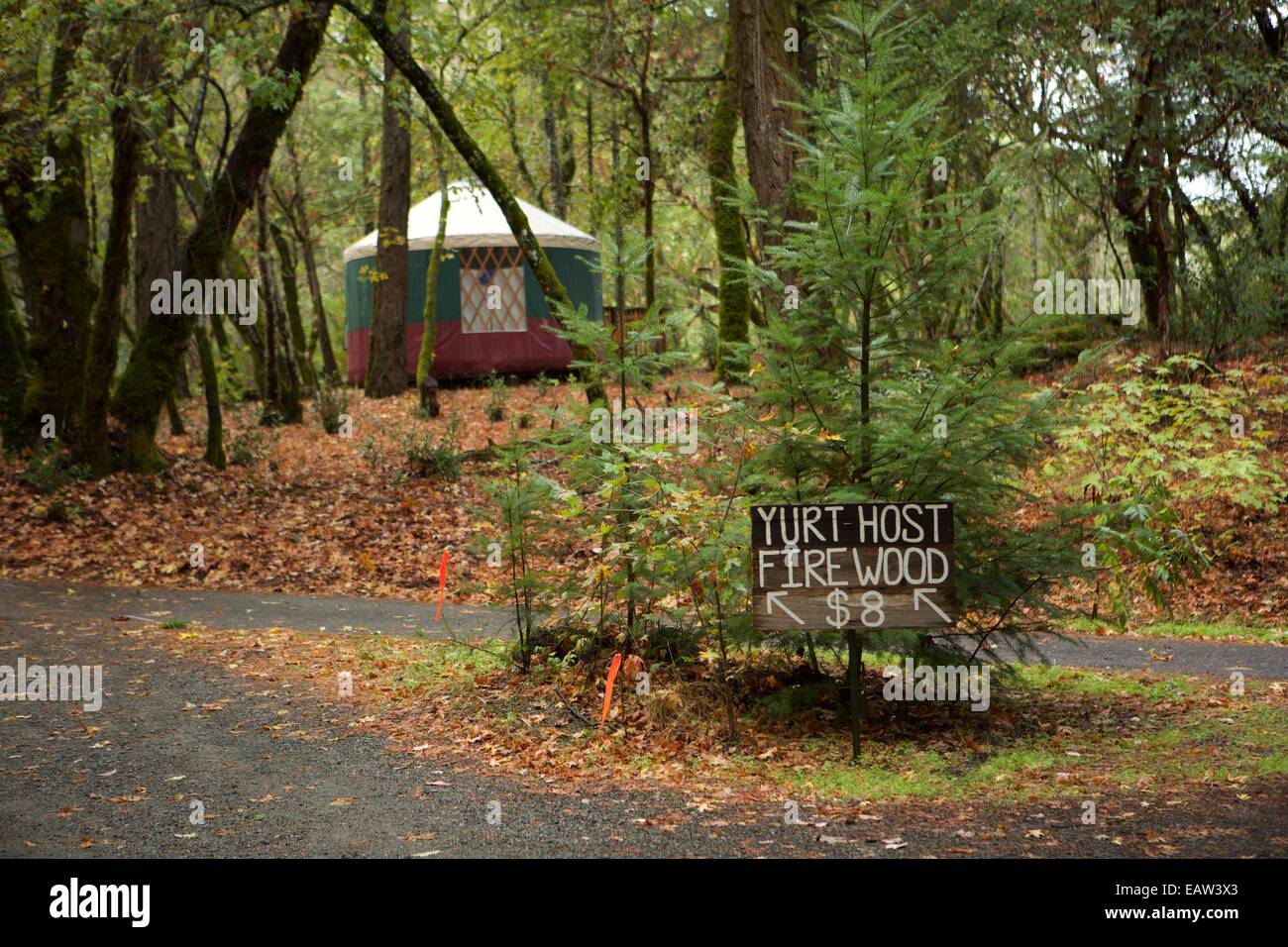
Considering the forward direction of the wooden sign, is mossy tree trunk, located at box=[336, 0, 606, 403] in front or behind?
behind

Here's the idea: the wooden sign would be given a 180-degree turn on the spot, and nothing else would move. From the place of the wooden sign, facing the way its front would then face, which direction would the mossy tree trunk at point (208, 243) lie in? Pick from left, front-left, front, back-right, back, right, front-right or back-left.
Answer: front-left

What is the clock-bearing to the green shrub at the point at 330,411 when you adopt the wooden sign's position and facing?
The green shrub is roughly at 5 o'clock from the wooden sign.

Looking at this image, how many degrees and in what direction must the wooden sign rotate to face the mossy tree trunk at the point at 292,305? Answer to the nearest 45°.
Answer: approximately 135° to its right

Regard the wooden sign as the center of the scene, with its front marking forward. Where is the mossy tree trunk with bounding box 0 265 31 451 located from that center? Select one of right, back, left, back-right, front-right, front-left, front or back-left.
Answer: back-right

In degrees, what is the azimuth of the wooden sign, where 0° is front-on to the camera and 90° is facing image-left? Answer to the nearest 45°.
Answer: approximately 0°

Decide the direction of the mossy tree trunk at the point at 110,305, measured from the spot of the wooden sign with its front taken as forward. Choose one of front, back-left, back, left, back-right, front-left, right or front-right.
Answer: back-right

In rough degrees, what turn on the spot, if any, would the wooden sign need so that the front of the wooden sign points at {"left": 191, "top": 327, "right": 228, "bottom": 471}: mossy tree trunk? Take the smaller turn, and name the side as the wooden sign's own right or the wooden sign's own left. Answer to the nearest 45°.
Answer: approximately 135° to the wooden sign's own right

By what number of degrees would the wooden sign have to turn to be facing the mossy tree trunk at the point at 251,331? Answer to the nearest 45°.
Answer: approximately 135° to its right
